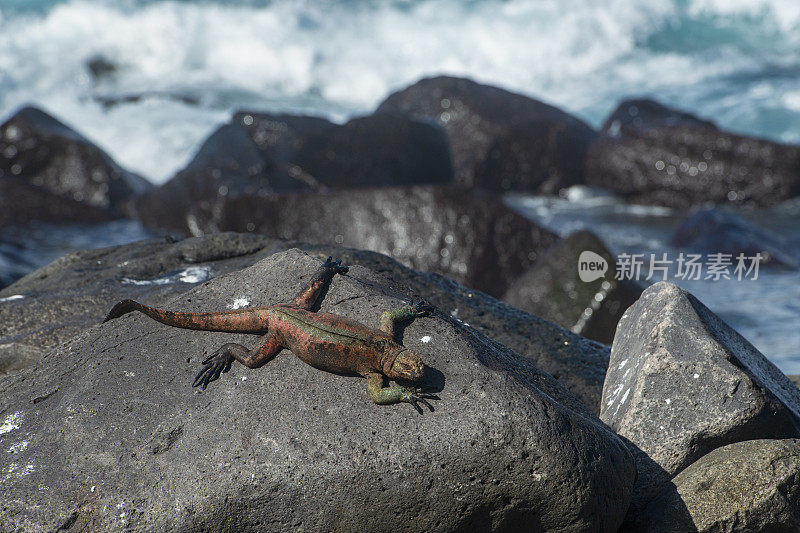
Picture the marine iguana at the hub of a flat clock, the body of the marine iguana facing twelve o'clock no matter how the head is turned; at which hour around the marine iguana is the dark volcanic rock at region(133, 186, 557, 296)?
The dark volcanic rock is roughly at 8 o'clock from the marine iguana.

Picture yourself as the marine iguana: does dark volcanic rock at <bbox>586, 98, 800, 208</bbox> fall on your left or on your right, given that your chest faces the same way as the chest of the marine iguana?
on your left

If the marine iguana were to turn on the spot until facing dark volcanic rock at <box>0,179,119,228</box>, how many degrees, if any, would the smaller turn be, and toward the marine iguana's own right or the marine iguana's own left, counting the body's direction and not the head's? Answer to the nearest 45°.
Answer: approximately 180°

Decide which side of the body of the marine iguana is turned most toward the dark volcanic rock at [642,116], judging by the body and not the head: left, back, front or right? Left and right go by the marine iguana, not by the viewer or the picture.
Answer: left

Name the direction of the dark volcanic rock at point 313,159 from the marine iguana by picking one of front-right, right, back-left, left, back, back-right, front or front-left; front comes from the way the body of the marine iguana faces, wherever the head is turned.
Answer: back-left

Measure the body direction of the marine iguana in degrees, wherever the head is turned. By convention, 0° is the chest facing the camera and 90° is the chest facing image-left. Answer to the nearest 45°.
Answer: approximately 315°

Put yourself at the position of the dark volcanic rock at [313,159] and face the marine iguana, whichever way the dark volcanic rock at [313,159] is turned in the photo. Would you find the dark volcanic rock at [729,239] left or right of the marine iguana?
left

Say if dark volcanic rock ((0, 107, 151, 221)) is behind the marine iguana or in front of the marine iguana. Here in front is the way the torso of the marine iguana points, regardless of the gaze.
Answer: behind

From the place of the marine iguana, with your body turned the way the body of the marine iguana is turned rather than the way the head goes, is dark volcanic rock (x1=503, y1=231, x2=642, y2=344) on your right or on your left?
on your left
